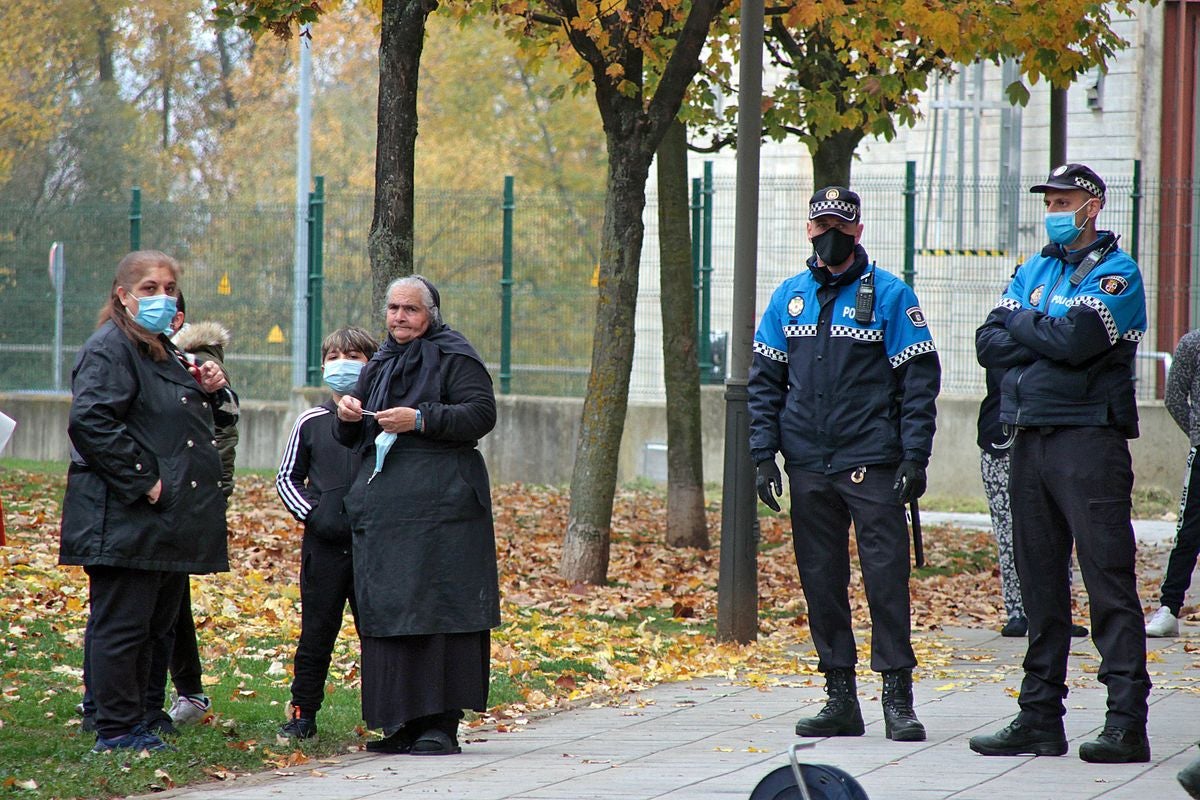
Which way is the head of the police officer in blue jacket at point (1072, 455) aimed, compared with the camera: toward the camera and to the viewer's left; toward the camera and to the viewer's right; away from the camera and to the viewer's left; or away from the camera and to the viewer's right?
toward the camera and to the viewer's left

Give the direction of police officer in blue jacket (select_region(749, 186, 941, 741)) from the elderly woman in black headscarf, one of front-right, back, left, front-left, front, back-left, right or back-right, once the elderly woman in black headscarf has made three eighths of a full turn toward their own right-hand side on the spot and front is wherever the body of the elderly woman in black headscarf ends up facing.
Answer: right

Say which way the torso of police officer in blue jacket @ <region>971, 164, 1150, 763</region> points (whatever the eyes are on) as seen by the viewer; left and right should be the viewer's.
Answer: facing the viewer and to the left of the viewer

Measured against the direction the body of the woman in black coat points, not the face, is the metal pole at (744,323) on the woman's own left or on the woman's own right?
on the woman's own left

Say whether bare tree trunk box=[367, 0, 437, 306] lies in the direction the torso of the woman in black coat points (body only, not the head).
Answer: no

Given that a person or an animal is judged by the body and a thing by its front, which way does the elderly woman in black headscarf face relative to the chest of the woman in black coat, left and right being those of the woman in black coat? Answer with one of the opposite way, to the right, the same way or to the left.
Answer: to the right

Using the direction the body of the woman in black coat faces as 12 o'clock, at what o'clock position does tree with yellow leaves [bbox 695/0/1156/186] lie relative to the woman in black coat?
The tree with yellow leaves is roughly at 9 o'clock from the woman in black coat.

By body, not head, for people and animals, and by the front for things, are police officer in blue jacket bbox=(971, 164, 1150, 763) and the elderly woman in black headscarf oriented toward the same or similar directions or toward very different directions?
same or similar directions

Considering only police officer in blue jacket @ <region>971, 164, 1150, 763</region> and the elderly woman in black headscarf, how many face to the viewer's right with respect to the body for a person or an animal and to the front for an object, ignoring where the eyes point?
0

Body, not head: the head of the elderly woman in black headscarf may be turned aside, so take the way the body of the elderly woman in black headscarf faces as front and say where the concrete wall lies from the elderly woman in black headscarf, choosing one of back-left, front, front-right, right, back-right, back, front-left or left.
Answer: back-right

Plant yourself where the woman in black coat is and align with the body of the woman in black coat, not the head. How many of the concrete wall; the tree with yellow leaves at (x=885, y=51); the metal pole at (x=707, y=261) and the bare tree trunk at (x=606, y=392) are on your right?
0

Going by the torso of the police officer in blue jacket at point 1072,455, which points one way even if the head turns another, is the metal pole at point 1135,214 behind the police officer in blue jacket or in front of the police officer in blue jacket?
behind

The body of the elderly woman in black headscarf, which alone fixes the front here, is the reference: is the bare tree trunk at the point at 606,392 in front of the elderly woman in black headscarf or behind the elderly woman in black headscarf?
behind

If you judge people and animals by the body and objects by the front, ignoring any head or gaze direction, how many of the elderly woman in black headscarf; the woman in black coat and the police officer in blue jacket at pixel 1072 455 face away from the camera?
0

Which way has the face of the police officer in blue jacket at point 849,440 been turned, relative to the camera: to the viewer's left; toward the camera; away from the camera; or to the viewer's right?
toward the camera

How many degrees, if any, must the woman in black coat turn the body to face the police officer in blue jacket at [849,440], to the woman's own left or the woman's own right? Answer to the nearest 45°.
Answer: approximately 45° to the woman's own left

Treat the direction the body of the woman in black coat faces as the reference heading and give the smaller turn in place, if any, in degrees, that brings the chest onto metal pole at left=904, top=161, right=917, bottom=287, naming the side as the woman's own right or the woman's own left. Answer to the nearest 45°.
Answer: approximately 90° to the woman's own left

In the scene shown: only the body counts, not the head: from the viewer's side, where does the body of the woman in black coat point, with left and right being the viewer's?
facing the viewer and to the right of the viewer

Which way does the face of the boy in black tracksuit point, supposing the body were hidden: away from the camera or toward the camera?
toward the camera

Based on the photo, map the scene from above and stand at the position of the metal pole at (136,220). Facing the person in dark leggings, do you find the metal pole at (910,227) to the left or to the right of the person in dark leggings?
left

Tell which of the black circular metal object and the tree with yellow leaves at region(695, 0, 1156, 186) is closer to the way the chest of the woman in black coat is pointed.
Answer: the black circular metal object

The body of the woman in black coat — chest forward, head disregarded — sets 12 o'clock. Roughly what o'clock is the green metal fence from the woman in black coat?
The green metal fence is roughly at 8 o'clock from the woman in black coat.
